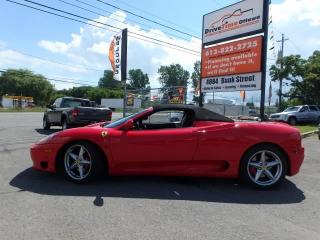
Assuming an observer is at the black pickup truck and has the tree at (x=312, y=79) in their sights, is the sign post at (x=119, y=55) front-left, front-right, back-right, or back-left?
front-left

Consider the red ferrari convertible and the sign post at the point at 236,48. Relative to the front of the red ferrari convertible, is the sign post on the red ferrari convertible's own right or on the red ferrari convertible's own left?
on the red ferrari convertible's own right

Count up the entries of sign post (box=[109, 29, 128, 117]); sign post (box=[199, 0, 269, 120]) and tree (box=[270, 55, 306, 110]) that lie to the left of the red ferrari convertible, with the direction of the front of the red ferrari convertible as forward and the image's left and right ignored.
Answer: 0

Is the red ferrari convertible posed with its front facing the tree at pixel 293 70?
no

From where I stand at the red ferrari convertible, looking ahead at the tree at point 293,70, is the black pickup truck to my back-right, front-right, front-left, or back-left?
front-left

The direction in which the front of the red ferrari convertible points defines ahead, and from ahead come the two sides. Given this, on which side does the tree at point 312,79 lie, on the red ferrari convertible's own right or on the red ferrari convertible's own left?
on the red ferrari convertible's own right

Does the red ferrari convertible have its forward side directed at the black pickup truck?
no

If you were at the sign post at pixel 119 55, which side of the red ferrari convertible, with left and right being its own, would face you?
right

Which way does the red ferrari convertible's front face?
to the viewer's left
